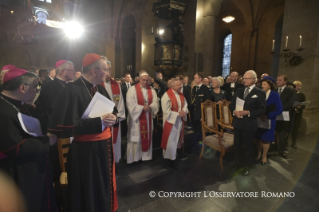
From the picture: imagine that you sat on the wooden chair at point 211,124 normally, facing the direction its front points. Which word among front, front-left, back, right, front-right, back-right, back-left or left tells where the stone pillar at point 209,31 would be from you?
back-left

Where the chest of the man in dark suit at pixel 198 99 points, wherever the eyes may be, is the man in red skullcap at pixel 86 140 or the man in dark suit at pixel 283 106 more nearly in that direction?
the man in red skullcap

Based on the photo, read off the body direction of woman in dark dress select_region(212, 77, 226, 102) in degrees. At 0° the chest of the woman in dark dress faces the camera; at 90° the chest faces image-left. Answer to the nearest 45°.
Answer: approximately 45°

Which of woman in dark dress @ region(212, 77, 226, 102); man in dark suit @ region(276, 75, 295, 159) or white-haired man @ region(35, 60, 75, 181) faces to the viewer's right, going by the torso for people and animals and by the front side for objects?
the white-haired man

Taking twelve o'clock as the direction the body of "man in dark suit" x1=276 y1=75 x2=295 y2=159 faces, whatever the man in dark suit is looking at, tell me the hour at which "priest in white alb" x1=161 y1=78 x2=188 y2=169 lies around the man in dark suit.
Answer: The priest in white alb is roughly at 12 o'clock from the man in dark suit.

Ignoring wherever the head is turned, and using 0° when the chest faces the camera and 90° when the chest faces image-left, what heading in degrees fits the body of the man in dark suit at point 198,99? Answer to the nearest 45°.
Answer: approximately 45°
